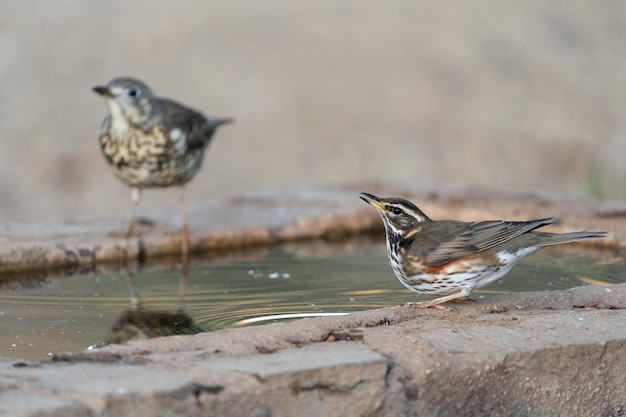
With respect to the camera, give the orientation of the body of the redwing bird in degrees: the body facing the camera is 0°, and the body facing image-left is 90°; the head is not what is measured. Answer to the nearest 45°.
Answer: approximately 90°

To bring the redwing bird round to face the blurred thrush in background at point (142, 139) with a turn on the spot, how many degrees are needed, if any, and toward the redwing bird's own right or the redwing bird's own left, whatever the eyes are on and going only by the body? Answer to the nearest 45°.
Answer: approximately 45° to the redwing bird's own right

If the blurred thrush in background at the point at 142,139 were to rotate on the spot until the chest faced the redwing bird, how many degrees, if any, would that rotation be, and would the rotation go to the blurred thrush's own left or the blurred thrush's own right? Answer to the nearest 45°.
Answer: approximately 90° to the blurred thrush's own left

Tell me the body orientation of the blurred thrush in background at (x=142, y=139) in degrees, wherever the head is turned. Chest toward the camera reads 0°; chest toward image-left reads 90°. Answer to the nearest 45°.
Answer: approximately 45°
